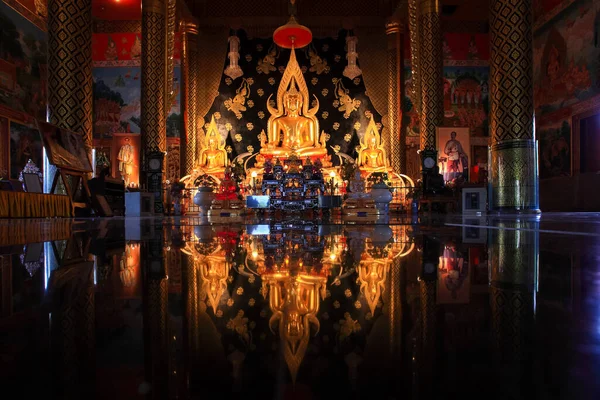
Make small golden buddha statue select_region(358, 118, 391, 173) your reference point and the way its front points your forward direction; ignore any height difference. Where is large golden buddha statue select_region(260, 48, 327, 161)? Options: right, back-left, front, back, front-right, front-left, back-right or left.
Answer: right

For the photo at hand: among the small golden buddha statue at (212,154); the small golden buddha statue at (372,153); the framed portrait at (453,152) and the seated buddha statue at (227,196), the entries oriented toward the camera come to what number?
4

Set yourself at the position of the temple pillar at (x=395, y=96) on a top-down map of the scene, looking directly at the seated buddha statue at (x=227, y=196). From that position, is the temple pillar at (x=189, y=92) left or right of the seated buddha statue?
right

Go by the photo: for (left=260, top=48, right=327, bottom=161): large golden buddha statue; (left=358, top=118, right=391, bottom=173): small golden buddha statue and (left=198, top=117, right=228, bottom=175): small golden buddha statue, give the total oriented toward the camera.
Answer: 3

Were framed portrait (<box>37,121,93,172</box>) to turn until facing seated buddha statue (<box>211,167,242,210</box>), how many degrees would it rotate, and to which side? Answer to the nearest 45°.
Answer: approximately 90° to its left

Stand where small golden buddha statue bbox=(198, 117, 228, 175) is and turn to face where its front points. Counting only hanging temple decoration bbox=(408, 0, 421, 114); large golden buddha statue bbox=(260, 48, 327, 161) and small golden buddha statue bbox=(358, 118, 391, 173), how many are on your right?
0

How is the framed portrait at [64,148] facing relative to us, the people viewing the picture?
facing the viewer and to the right of the viewer

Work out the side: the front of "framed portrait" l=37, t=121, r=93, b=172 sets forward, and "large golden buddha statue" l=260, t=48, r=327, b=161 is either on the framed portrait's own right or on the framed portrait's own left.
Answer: on the framed portrait's own left

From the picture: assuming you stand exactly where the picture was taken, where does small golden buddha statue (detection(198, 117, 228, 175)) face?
facing the viewer

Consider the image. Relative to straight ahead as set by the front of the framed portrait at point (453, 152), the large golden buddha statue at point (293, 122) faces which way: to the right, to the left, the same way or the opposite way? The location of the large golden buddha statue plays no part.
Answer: the same way

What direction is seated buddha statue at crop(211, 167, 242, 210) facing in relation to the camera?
toward the camera
